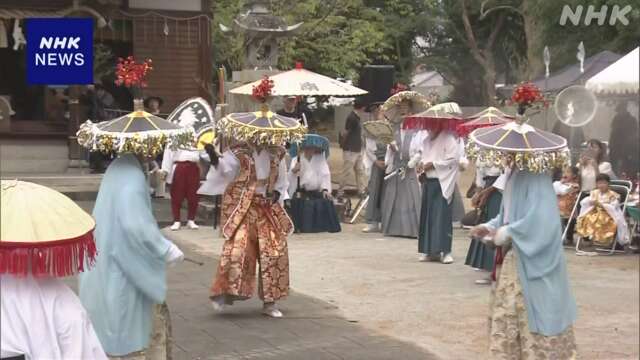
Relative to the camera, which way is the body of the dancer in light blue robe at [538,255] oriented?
to the viewer's left

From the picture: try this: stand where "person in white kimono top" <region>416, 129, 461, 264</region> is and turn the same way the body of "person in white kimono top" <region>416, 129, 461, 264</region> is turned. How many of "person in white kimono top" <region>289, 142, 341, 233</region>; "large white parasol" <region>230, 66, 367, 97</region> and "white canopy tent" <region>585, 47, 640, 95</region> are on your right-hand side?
2

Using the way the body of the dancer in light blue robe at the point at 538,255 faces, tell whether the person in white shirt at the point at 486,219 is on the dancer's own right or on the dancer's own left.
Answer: on the dancer's own right

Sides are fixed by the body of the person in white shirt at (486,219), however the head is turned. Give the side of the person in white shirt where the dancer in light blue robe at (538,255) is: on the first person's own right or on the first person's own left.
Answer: on the first person's own left
